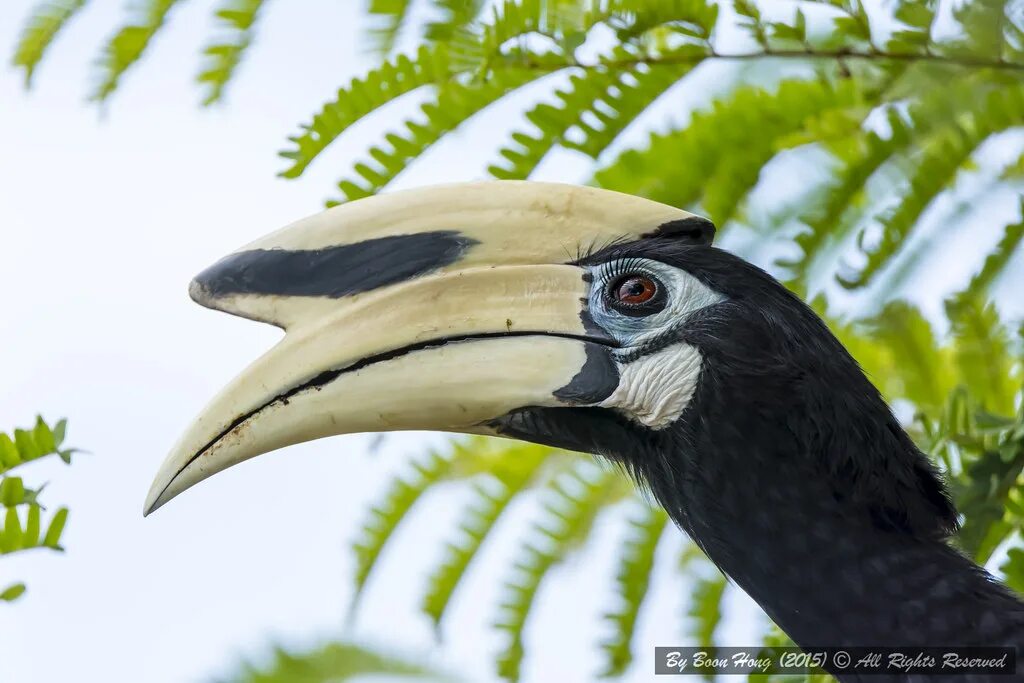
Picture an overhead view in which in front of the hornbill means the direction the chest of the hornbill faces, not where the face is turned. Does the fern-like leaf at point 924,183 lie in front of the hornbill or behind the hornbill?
behind

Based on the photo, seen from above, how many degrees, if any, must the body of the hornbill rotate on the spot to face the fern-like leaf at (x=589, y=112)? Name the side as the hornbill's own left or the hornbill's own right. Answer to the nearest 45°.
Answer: approximately 90° to the hornbill's own right

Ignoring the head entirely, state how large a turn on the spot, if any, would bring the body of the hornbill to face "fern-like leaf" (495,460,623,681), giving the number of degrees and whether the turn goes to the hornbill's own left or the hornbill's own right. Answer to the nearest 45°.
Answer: approximately 90° to the hornbill's own right

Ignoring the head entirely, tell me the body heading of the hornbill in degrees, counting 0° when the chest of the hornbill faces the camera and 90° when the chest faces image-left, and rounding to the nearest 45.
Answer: approximately 90°
